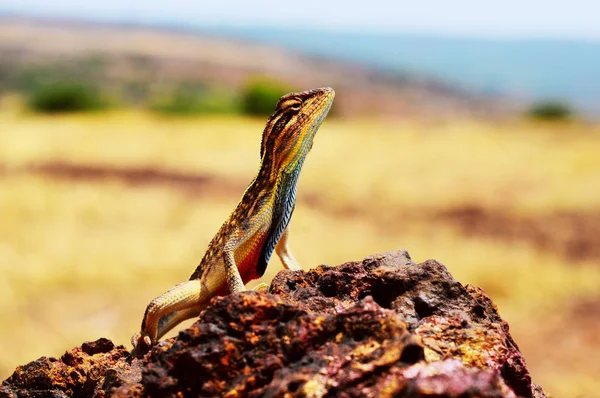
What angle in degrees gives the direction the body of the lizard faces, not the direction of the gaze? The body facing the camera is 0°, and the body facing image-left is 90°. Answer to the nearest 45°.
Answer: approximately 270°

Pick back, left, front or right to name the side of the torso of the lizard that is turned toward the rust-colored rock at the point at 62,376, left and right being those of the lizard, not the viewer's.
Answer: back
